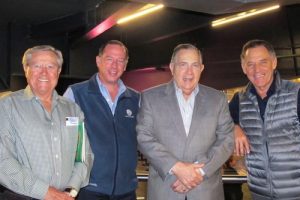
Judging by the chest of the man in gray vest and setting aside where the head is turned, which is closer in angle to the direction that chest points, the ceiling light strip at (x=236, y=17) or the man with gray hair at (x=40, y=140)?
the man with gray hair

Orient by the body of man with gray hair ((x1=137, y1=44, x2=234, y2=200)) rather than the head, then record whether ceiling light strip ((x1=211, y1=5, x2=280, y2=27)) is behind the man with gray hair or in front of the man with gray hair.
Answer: behind

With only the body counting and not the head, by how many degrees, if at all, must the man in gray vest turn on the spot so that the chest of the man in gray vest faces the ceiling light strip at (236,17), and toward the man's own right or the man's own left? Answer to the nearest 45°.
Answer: approximately 180°

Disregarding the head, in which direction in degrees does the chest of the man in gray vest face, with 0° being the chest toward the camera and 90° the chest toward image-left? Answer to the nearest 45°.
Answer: approximately 0°

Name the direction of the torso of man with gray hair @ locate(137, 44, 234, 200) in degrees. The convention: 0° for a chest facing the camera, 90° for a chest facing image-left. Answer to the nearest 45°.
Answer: approximately 0°

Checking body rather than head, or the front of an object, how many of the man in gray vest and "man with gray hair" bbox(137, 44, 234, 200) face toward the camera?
2

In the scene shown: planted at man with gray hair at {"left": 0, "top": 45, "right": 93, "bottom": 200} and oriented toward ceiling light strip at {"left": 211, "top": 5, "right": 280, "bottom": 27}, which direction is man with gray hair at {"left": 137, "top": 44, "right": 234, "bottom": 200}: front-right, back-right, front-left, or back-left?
front-right

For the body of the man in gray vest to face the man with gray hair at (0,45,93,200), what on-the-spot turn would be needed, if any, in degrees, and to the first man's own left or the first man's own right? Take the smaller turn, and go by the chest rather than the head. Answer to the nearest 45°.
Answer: approximately 45° to the first man's own right
